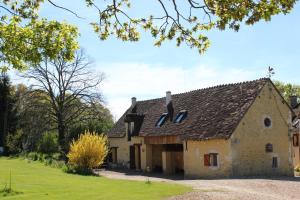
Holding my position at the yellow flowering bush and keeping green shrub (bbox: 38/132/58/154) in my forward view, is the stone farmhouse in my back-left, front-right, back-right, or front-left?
back-right

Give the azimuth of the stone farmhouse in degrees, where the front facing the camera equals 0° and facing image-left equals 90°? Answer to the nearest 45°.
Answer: approximately 45°

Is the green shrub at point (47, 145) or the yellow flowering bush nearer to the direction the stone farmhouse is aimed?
the yellow flowering bush

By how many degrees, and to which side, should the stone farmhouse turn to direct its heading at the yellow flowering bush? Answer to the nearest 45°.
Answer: approximately 45° to its right

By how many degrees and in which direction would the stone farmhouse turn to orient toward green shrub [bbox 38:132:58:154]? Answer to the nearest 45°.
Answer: approximately 90° to its right
